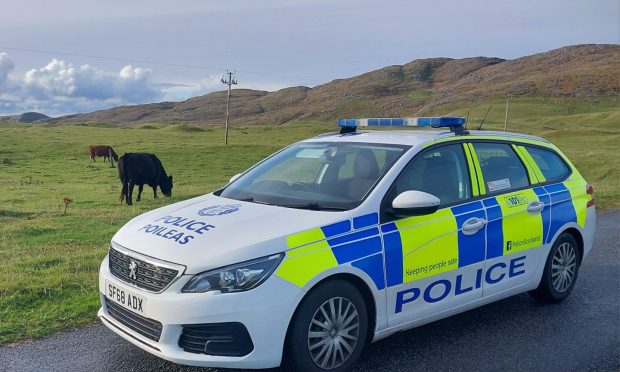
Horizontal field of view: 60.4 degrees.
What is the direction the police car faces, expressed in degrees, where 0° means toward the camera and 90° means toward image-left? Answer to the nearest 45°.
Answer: approximately 45°

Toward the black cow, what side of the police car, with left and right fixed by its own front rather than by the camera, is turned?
right
